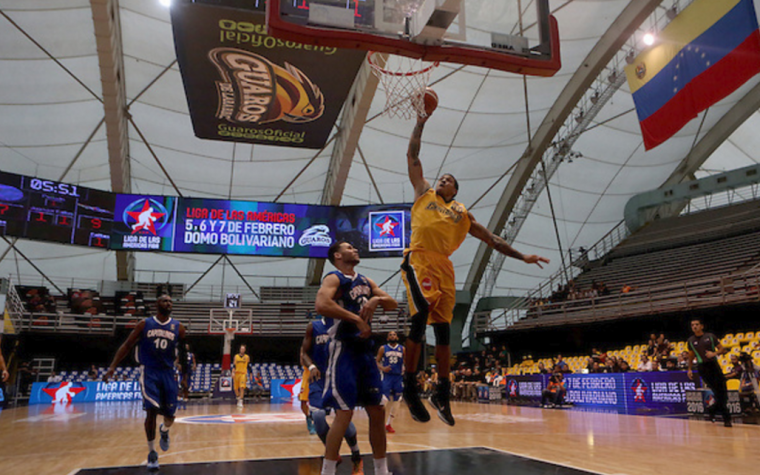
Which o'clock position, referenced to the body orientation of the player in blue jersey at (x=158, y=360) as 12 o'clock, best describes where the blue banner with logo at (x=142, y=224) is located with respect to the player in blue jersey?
The blue banner with logo is roughly at 6 o'clock from the player in blue jersey.

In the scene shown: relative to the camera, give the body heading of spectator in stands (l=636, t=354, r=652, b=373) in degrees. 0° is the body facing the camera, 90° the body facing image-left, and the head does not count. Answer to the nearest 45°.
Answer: approximately 45°

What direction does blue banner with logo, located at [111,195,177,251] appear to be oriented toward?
toward the camera

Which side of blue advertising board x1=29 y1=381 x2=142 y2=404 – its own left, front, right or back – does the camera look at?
front

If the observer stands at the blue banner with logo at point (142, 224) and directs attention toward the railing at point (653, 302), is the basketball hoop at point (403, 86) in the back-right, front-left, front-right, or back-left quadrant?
front-right

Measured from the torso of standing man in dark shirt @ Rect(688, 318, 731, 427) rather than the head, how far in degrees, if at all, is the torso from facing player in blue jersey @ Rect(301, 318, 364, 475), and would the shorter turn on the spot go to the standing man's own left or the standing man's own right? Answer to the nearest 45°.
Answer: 0° — they already face them

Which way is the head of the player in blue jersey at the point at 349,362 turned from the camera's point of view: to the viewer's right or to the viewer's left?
to the viewer's right

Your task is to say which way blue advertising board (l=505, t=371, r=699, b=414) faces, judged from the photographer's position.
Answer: facing the viewer and to the left of the viewer

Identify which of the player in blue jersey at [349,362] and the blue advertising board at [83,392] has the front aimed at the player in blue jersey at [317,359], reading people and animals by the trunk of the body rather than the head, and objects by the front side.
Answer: the blue advertising board

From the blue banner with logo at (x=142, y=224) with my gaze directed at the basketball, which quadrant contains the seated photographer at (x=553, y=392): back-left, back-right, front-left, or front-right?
front-left

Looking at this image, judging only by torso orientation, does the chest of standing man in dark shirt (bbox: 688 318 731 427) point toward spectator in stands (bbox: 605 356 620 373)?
no

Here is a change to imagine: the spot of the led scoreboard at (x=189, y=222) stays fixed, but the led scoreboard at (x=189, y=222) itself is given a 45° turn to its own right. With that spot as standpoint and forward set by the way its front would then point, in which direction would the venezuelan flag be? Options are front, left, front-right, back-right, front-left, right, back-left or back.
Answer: left

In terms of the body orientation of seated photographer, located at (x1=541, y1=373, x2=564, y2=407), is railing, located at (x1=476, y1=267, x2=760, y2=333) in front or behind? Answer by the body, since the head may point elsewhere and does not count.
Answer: behind

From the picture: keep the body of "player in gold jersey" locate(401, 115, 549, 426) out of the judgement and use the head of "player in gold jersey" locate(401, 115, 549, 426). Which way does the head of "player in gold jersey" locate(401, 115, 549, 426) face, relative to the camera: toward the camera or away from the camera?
toward the camera

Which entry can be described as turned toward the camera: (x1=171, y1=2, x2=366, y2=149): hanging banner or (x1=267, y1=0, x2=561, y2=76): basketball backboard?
the hanging banner
